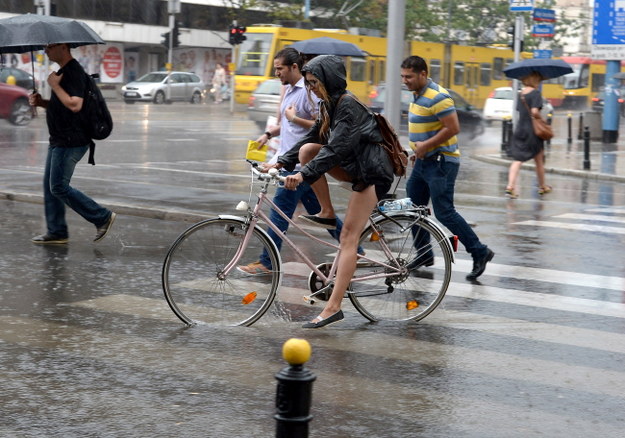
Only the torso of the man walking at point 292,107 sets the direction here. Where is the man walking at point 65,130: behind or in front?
in front

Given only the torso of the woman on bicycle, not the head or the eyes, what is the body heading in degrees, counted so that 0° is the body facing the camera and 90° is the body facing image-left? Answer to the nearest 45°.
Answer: approximately 90°

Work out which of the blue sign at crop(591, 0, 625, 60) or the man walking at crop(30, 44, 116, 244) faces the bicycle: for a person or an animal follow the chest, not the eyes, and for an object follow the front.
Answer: the blue sign

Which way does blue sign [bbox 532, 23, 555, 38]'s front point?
toward the camera

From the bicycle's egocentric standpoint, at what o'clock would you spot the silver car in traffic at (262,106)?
The silver car in traffic is roughly at 3 o'clock from the bicycle.

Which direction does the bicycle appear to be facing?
to the viewer's left

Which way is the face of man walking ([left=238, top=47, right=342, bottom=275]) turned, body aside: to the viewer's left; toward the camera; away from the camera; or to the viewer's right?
to the viewer's left

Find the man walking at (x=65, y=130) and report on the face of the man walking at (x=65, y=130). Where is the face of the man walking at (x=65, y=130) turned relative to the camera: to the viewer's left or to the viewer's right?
to the viewer's left

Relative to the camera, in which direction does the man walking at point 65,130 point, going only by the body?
to the viewer's left

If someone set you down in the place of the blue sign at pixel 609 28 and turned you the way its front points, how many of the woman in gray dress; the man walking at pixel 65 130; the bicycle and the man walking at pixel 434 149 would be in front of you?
4

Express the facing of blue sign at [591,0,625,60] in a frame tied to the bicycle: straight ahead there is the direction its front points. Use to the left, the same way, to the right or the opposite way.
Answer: to the left

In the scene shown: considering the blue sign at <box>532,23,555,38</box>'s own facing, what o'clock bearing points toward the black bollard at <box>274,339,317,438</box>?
The black bollard is roughly at 12 o'clock from the blue sign.

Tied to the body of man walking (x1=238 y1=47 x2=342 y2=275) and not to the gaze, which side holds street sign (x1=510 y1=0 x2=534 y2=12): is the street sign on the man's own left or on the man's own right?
on the man's own right

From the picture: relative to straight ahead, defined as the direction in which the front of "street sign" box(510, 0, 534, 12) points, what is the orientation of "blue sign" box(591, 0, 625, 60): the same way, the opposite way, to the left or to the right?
the same way

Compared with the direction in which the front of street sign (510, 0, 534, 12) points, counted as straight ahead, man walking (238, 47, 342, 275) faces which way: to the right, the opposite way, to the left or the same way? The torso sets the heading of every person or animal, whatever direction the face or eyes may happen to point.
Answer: to the right

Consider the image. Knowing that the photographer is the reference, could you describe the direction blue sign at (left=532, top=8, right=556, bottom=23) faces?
facing the viewer

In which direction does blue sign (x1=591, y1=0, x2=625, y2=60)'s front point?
toward the camera

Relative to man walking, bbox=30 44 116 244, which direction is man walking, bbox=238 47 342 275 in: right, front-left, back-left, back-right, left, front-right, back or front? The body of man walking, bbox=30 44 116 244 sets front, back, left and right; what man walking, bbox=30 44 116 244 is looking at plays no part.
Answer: back-left
